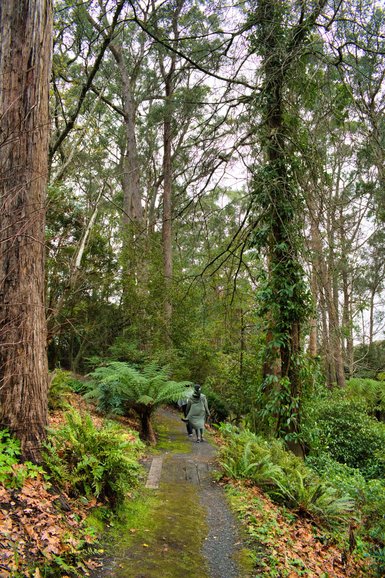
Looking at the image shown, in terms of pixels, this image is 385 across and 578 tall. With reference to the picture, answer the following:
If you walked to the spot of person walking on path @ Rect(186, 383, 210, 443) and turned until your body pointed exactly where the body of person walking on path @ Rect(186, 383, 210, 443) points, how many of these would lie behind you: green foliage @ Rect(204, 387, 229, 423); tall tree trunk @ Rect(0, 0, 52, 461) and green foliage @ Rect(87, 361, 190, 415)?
1
